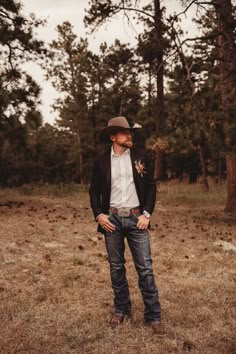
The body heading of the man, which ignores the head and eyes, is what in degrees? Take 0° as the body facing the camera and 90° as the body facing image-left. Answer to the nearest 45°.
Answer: approximately 0°

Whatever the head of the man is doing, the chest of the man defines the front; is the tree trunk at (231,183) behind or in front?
behind

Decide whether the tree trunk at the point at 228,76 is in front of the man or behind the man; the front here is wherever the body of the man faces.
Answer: behind
